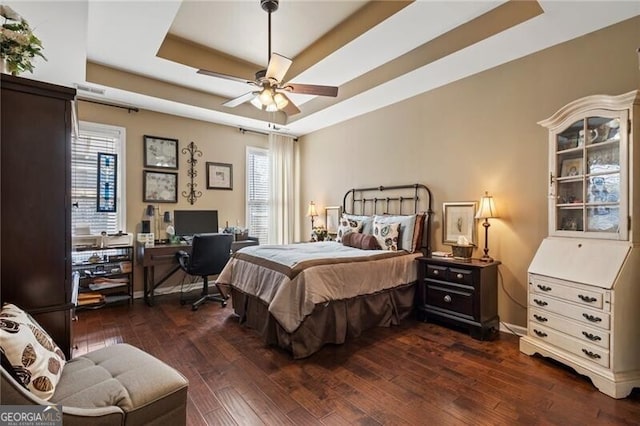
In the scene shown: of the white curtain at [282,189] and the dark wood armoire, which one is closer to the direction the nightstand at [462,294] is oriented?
the dark wood armoire

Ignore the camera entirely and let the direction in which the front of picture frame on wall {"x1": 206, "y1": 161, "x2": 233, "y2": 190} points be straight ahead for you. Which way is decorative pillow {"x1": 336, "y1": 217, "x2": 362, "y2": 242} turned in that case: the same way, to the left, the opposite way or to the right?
to the right

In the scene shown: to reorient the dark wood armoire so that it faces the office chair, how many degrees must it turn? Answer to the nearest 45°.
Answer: approximately 45° to its left

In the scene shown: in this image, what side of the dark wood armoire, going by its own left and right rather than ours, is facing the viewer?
right

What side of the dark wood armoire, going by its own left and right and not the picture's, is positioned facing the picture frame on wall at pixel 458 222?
front

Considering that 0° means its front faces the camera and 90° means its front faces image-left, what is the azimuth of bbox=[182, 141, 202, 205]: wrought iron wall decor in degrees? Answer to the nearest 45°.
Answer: approximately 0°

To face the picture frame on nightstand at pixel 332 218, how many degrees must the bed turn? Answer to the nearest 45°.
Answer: approximately 135° to its right

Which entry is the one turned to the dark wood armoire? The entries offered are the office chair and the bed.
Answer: the bed

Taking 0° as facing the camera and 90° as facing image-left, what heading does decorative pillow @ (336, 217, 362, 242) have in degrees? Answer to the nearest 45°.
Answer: approximately 45°

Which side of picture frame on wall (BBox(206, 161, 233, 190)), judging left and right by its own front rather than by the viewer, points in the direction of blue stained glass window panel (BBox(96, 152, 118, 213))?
right
